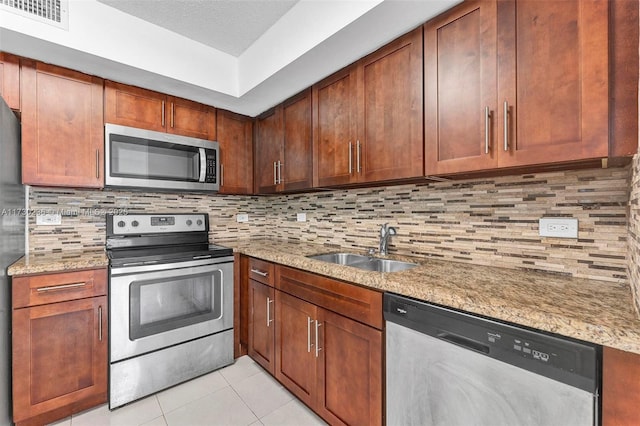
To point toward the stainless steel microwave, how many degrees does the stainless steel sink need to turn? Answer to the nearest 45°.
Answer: approximately 45° to its right

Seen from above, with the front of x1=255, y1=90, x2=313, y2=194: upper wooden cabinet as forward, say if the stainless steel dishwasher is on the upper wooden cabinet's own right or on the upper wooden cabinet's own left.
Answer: on the upper wooden cabinet's own left

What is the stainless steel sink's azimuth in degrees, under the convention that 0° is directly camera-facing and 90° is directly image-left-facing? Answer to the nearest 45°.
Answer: approximately 45°
